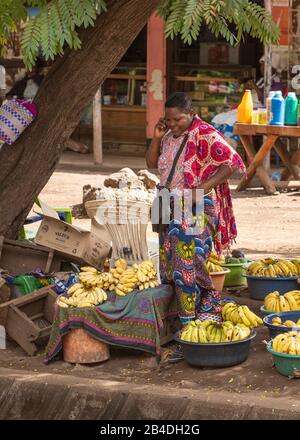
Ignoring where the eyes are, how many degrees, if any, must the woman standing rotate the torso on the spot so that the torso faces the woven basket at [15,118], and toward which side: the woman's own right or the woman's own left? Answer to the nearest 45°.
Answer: approximately 90° to the woman's own right

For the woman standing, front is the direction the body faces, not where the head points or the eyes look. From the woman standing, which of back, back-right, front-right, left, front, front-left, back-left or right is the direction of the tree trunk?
right

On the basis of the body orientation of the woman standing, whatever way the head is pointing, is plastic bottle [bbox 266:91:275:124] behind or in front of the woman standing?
behind

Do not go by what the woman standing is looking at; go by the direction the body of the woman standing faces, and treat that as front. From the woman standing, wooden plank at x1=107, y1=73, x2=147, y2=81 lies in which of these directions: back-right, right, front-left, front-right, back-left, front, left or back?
back-right

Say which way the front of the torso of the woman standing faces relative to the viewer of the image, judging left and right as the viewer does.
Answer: facing the viewer and to the left of the viewer

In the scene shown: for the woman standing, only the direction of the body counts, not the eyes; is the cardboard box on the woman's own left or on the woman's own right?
on the woman's own right

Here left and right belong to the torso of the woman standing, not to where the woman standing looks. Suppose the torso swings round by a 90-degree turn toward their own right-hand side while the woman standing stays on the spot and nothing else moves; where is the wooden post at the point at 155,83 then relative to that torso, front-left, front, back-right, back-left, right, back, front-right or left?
front-right
